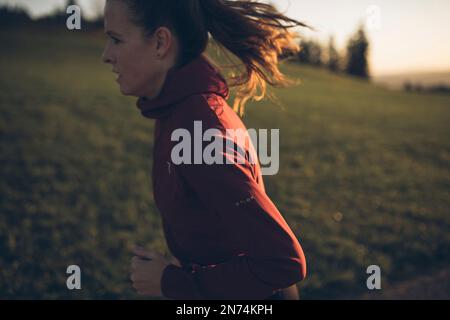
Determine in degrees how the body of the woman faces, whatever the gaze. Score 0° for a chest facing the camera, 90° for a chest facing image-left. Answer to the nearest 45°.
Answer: approximately 90°

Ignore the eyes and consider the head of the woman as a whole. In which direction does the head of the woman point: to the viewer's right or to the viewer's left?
to the viewer's left
